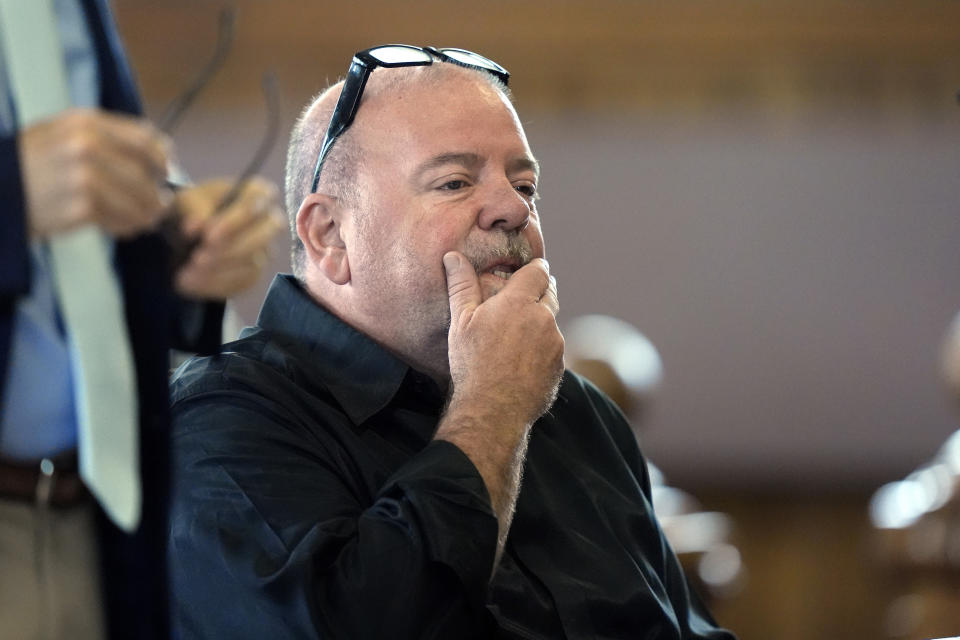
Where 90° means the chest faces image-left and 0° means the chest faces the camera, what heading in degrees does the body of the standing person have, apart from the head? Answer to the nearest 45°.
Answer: approximately 315°

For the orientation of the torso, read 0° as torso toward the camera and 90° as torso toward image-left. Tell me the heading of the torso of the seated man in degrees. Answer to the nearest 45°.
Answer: approximately 315°

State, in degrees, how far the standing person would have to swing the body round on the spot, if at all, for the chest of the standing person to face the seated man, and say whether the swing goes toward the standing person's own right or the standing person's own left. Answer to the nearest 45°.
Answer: approximately 90° to the standing person's own left

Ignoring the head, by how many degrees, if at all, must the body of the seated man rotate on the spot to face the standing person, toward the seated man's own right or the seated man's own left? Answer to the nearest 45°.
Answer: approximately 90° to the seated man's own right

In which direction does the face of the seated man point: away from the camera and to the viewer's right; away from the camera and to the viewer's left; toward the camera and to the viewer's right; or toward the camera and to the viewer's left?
toward the camera and to the viewer's right
